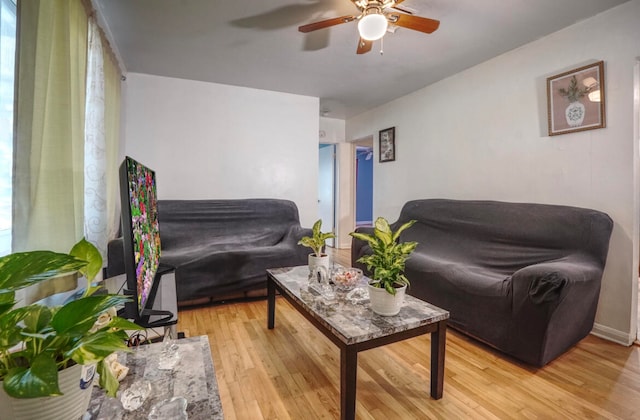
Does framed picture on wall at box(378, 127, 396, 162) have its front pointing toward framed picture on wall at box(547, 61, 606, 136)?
no

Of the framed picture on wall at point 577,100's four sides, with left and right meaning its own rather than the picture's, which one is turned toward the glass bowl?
front

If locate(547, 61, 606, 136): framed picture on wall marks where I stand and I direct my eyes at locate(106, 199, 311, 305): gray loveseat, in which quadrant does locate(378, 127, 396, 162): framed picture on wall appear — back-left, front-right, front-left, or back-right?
front-right

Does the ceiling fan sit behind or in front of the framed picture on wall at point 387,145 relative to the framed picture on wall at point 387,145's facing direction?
in front

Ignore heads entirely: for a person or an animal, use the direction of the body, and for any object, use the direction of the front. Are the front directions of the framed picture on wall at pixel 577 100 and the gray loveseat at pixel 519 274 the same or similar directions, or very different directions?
same or similar directions

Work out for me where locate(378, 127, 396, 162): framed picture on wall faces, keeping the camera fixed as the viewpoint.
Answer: facing the viewer and to the left of the viewer

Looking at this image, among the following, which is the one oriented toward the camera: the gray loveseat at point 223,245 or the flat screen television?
the gray loveseat

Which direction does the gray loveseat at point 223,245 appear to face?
toward the camera

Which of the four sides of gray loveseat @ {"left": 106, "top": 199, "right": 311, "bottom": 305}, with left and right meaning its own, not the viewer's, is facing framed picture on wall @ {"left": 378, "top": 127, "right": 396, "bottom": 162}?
left

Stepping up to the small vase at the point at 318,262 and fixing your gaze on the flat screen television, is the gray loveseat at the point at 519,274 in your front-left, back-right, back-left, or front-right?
back-left

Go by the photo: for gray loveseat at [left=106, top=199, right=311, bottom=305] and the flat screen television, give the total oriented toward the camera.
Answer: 1

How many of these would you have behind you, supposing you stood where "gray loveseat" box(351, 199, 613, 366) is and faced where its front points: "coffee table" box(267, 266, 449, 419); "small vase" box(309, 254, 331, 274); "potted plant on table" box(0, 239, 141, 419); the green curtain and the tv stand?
0

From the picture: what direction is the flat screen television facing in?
to the viewer's right

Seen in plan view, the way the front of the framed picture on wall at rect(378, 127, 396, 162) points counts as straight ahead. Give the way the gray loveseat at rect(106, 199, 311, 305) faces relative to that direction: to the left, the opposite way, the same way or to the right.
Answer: to the left

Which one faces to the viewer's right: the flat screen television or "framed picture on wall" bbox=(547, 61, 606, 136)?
the flat screen television

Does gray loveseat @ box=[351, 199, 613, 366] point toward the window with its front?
yes
